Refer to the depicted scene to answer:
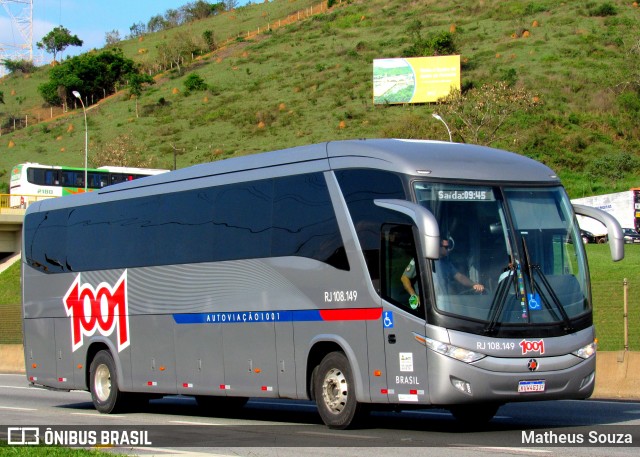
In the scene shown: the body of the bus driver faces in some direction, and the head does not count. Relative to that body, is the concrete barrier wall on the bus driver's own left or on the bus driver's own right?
on the bus driver's own left

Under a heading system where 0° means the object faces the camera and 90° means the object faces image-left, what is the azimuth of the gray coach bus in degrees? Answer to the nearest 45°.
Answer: approximately 315°

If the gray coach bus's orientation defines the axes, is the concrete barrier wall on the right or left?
on its left
